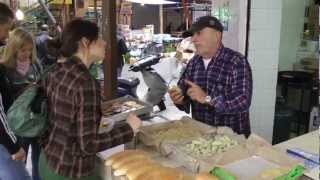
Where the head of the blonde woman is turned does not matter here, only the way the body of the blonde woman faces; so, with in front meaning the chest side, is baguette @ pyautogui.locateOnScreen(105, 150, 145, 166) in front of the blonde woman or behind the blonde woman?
in front

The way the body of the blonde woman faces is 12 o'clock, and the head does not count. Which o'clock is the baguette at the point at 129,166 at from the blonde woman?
The baguette is roughly at 1 o'clock from the blonde woman.

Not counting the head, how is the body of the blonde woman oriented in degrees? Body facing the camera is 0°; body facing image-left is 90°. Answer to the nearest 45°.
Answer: approximately 315°
